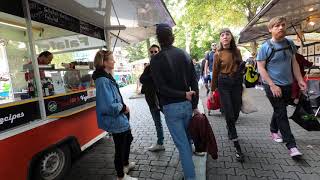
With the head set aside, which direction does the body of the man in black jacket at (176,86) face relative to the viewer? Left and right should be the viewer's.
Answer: facing away from the viewer and to the left of the viewer

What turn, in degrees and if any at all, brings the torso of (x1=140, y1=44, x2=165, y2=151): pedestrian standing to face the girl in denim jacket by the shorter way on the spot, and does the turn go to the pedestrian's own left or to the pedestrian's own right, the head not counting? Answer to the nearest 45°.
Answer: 0° — they already face them

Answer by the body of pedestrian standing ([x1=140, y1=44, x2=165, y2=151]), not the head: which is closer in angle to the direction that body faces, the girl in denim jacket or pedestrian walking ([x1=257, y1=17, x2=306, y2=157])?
the girl in denim jacket

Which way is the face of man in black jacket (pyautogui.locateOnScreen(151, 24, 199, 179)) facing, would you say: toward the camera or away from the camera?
away from the camera

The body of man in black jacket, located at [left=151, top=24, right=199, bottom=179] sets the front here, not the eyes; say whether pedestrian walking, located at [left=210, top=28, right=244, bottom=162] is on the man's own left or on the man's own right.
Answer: on the man's own right
